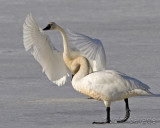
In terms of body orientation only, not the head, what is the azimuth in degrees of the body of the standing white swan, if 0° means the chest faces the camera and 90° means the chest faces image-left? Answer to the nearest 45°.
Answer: approximately 90°

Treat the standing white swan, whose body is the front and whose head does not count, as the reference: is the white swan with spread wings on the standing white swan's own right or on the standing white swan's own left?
on the standing white swan's own right
